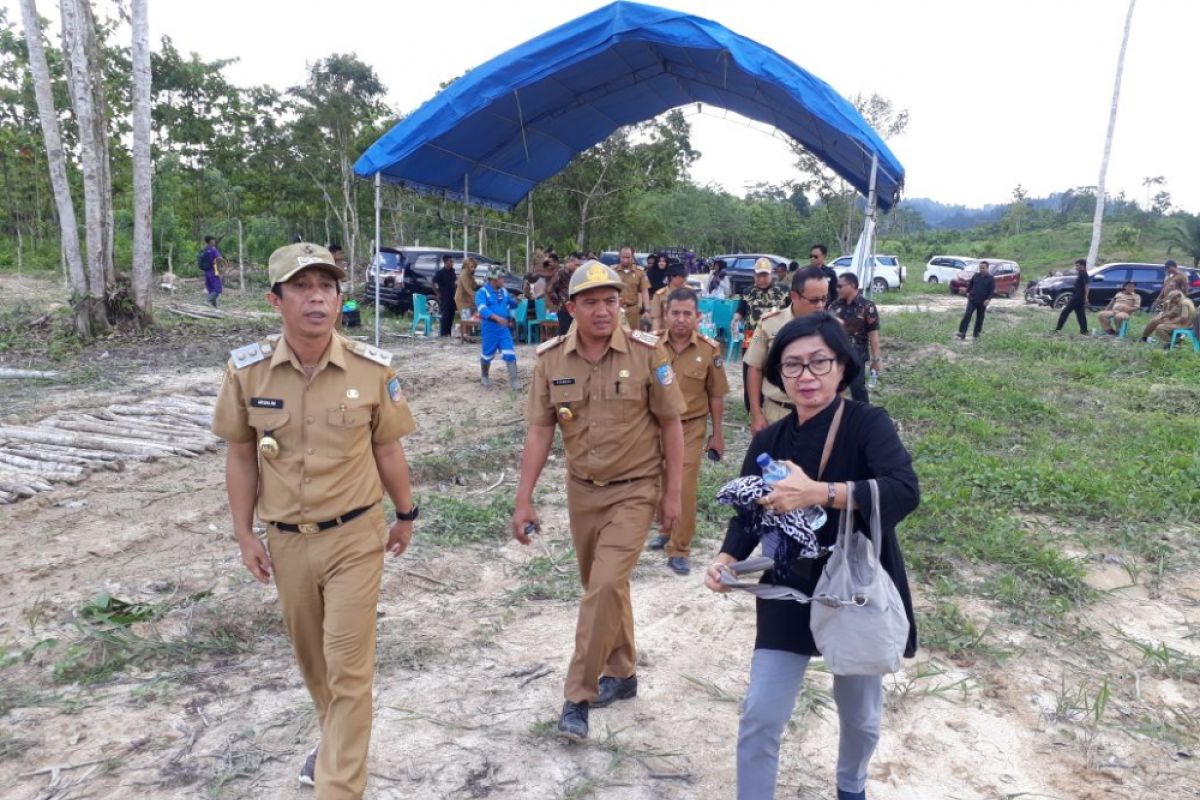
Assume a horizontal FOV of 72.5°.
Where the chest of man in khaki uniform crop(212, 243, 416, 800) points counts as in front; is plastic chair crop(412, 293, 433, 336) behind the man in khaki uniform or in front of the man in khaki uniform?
behind

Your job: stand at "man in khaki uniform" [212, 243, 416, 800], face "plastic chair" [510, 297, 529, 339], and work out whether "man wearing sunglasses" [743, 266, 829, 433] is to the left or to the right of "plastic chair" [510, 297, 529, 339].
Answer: right

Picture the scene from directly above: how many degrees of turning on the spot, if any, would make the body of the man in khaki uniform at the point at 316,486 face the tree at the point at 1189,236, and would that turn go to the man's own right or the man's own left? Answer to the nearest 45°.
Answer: approximately 135° to the man's own left

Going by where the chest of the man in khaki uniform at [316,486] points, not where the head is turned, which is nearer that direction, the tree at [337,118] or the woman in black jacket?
the woman in black jacket

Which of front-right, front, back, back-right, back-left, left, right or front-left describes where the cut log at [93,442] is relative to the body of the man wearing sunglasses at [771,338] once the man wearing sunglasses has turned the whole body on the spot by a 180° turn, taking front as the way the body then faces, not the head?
front-left

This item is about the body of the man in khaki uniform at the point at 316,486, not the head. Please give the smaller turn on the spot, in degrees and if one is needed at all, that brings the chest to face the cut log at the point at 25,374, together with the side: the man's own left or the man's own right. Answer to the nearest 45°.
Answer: approximately 180°

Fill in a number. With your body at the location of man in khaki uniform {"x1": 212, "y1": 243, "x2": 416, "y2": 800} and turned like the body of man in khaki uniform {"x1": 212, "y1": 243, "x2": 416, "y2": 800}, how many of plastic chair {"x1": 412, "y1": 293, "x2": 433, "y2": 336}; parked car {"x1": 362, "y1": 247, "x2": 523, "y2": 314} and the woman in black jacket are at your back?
2

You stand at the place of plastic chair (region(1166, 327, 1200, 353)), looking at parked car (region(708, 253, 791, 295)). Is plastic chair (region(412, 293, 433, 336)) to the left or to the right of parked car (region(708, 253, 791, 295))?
left

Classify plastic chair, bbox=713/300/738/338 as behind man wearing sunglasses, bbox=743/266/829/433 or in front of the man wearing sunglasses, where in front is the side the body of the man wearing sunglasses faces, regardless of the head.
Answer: behind

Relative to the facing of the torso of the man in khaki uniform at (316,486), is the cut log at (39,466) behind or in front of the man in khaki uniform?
behind

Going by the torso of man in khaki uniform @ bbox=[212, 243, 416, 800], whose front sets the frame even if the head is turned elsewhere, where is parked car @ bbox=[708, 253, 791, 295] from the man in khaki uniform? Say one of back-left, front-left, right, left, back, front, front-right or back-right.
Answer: back-left

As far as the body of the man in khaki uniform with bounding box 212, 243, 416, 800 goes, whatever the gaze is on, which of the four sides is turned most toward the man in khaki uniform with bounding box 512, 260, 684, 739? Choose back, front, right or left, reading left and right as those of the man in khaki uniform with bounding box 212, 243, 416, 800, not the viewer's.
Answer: left
